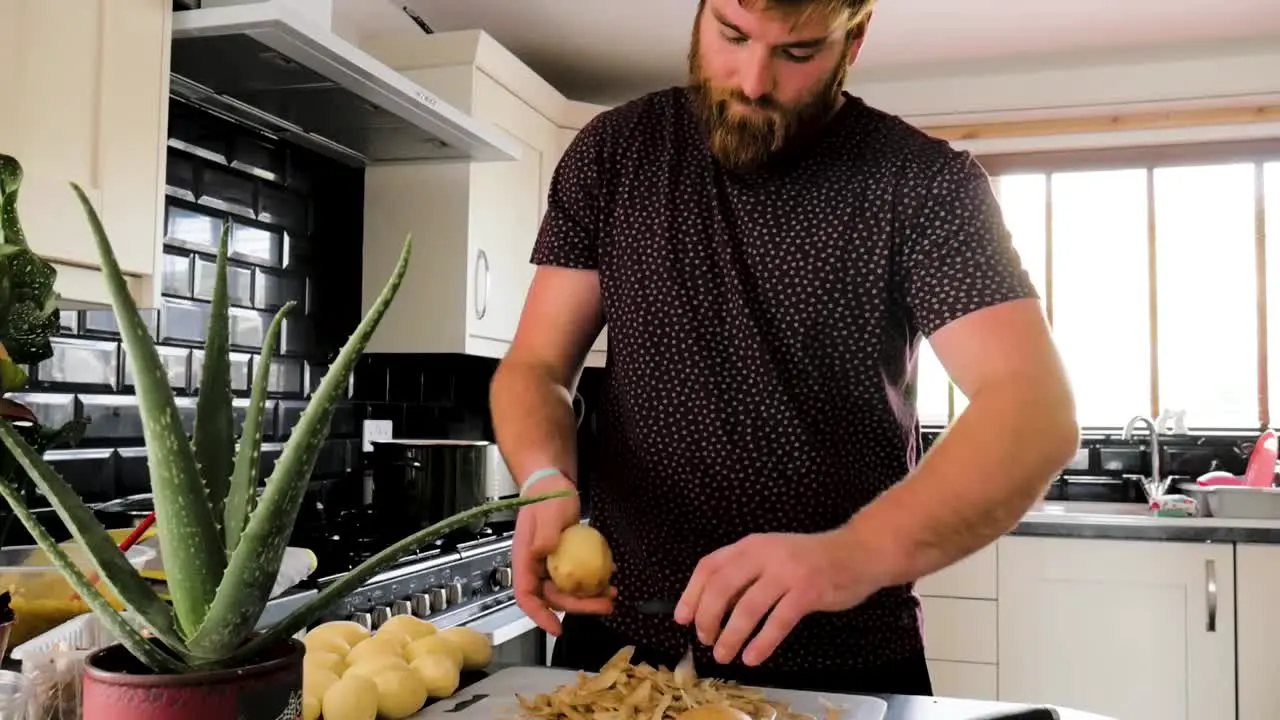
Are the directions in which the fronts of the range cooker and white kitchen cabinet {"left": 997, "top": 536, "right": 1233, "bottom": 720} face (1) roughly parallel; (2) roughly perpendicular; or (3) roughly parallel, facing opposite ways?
roughly perpendicular

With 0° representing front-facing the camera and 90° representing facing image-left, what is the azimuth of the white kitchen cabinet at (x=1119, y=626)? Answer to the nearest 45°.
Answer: approximately 0°

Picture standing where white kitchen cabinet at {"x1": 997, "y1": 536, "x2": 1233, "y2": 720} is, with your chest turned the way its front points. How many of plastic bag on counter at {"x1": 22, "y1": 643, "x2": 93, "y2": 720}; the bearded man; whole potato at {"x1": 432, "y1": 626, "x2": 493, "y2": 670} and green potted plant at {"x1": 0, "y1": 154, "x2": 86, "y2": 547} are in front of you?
4

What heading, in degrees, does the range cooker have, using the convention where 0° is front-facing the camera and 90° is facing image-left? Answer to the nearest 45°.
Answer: approximately 315°

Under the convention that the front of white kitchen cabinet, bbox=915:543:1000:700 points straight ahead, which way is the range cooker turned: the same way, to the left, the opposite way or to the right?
to the left
